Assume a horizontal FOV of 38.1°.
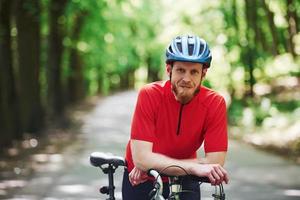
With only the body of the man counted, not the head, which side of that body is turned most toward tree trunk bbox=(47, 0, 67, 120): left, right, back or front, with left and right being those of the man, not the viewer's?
back

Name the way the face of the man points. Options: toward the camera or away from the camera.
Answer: toward the camera

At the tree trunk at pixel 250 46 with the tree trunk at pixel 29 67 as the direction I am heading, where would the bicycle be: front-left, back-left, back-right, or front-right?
front-left

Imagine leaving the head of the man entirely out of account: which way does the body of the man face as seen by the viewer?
toward the camera

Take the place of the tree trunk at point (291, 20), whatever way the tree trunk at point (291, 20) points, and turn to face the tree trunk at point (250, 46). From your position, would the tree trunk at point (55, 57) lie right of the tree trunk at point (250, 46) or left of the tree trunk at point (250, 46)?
left

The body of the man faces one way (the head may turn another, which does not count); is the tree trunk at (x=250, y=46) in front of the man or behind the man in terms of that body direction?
behind

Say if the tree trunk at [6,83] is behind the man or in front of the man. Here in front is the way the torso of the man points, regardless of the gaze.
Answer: behind

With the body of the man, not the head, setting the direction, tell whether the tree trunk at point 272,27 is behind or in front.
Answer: behind

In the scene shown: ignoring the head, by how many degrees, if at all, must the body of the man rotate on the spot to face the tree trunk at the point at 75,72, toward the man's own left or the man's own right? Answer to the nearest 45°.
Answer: approximately 180°
